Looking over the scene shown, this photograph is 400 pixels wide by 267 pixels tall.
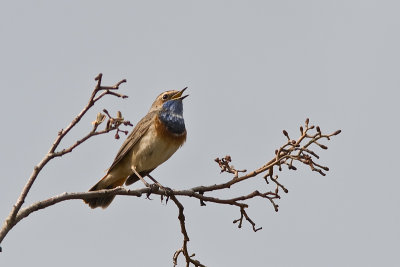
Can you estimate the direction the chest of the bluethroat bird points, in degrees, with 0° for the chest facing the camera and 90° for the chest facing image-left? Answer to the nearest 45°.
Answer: approximately 270°
